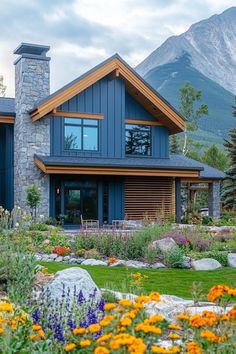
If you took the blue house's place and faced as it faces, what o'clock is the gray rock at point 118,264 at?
The gray rock is roughly at 12 o'clock from the blue house.

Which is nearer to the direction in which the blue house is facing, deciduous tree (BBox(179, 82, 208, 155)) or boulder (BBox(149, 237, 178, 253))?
the boulder

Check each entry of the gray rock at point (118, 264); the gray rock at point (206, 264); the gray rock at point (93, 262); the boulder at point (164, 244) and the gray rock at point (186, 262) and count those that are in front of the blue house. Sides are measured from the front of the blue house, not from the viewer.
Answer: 5

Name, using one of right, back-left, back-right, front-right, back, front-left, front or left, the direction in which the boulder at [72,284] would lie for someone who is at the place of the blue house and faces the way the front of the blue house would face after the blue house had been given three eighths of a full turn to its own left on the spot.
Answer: back-right

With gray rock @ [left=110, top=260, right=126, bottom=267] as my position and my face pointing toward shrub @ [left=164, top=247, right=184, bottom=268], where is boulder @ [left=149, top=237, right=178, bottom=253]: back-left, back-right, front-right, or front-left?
front-left

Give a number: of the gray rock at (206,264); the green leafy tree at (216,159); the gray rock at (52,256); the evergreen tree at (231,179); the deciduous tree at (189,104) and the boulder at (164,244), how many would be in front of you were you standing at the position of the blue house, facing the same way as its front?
3

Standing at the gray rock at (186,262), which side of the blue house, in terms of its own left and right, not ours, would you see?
front

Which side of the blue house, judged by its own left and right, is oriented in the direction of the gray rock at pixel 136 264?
front

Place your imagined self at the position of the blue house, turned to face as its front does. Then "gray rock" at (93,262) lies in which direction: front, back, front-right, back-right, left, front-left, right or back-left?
front

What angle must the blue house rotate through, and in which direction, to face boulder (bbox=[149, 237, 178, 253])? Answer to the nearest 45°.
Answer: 0° — it already faces it

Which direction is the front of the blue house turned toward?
toward the camera

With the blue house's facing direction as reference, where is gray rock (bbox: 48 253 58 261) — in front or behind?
in front

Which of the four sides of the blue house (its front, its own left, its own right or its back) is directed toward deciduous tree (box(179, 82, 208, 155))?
back

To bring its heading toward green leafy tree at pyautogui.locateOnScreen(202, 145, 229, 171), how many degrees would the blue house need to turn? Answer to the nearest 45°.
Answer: approximately 135° to its left

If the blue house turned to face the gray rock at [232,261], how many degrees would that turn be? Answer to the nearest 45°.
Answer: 0° — it already faces it
